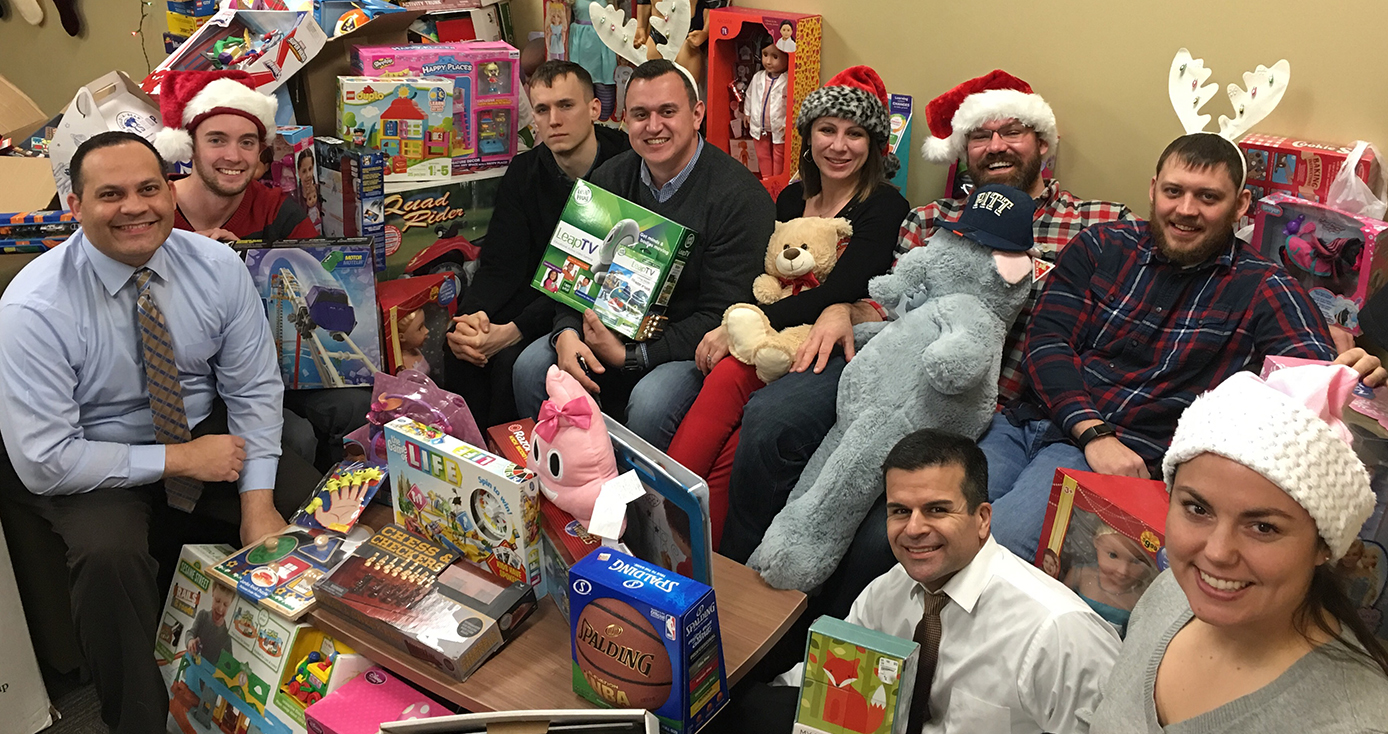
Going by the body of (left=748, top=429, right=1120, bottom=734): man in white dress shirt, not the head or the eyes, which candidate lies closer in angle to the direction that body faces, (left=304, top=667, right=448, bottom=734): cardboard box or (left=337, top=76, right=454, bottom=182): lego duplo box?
the cardboard box

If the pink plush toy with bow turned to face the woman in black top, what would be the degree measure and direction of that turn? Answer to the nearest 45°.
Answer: approximately 180°

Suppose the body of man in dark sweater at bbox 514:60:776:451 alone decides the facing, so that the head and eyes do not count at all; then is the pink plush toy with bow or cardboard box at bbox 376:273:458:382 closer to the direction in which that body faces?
the pink plush toy with bow

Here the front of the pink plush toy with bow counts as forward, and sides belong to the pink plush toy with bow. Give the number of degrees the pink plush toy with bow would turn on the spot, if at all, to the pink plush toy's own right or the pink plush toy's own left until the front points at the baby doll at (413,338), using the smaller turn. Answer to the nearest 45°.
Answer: approximately 135° to the pink plush toy's own right

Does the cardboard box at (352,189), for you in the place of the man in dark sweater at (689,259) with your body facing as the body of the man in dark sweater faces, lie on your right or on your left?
on your right

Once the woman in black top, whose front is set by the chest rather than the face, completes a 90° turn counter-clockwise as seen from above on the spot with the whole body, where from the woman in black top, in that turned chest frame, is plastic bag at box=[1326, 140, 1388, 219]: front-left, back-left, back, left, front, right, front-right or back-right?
front-left

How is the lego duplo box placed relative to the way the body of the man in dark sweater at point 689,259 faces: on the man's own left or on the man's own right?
on the man's own right

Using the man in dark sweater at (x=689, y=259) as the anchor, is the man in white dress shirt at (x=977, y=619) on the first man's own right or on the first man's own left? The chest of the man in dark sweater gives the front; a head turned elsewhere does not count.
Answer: on the first man's own left

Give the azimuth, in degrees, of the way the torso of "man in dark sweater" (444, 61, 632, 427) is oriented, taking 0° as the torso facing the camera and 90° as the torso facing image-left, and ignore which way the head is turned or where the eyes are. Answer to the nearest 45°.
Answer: approximately 45°

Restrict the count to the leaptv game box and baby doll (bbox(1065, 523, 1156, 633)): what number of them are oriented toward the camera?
2
